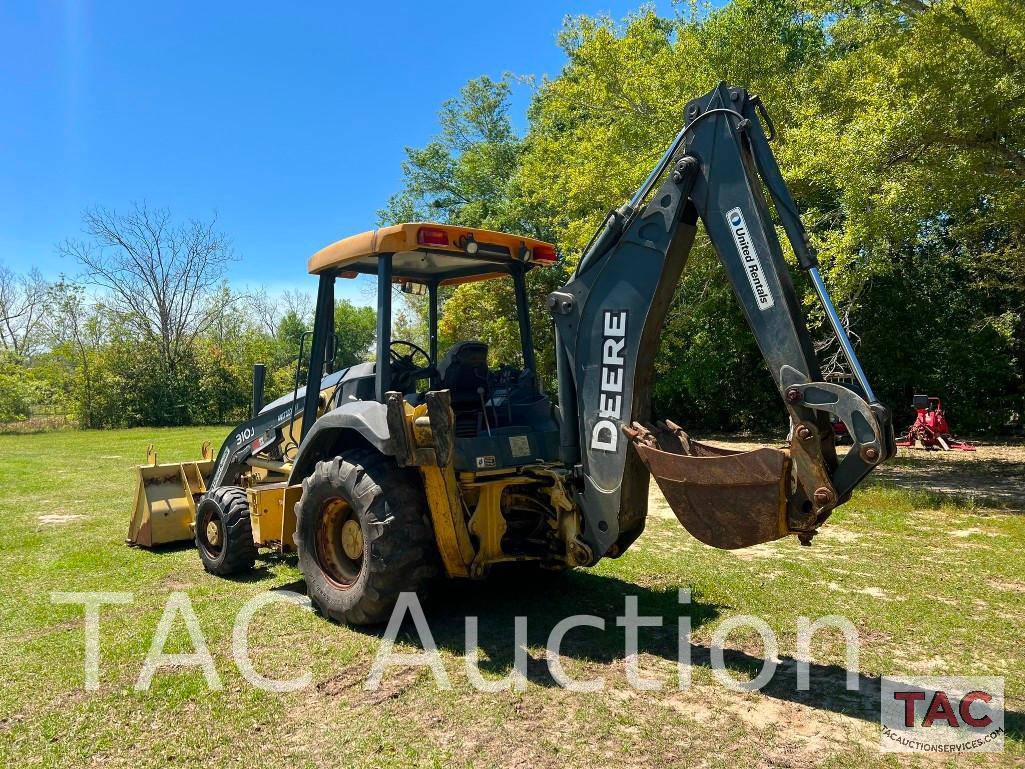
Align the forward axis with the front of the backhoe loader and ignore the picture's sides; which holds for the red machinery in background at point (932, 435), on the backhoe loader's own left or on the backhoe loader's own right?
on the backhoe loader's own right

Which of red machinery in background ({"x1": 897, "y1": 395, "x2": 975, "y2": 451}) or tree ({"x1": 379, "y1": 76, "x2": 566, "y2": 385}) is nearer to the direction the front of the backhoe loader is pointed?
the tree

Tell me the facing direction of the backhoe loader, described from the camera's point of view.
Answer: facing away from the viewer and to the left of the viewer

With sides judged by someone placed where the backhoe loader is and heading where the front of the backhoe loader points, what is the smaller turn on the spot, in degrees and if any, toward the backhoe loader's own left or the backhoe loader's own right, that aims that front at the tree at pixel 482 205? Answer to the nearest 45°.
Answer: approximately 45° to the backhoe loader's own right
